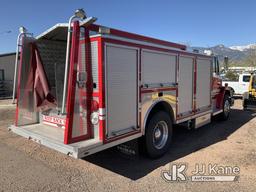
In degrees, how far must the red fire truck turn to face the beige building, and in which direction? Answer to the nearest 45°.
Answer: approximately 90° to its left

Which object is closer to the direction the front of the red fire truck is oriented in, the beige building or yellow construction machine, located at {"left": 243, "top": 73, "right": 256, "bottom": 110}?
the yellow construction machine

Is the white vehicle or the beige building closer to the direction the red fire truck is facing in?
the white vehicle

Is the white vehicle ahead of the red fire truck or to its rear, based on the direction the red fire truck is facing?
ahead

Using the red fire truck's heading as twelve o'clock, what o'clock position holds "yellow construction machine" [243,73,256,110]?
The yellow construction machine is roughly at 12 o'clock from the red fire truck.

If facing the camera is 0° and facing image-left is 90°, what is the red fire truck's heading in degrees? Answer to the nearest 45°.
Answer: approximately 225°

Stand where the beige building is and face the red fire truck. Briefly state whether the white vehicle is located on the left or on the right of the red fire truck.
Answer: left
